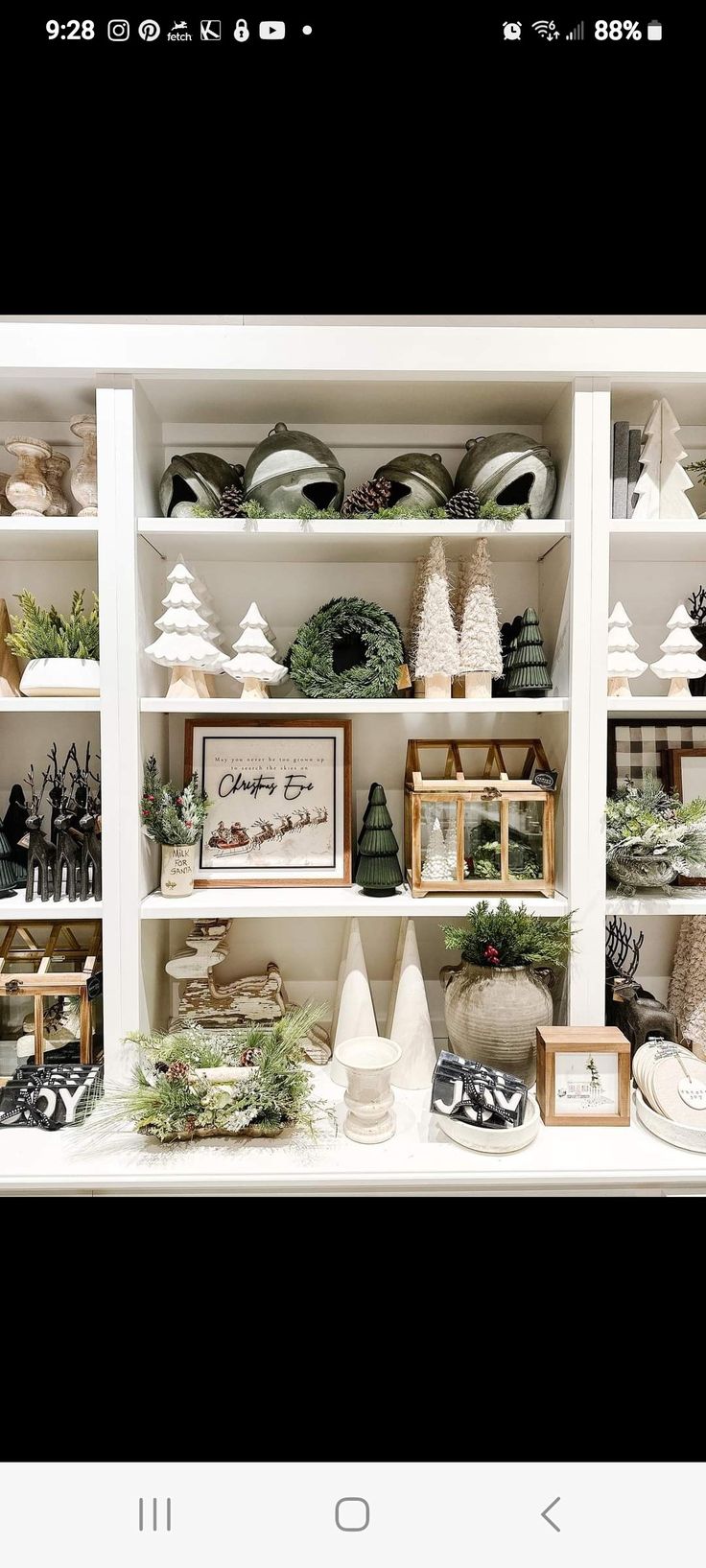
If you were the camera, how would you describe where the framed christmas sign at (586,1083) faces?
facing the viewer

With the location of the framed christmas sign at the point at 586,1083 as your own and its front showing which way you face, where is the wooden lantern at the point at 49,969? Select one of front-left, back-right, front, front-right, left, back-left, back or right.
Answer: right

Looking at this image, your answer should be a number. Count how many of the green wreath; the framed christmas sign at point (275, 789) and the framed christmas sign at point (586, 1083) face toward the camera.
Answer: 3
